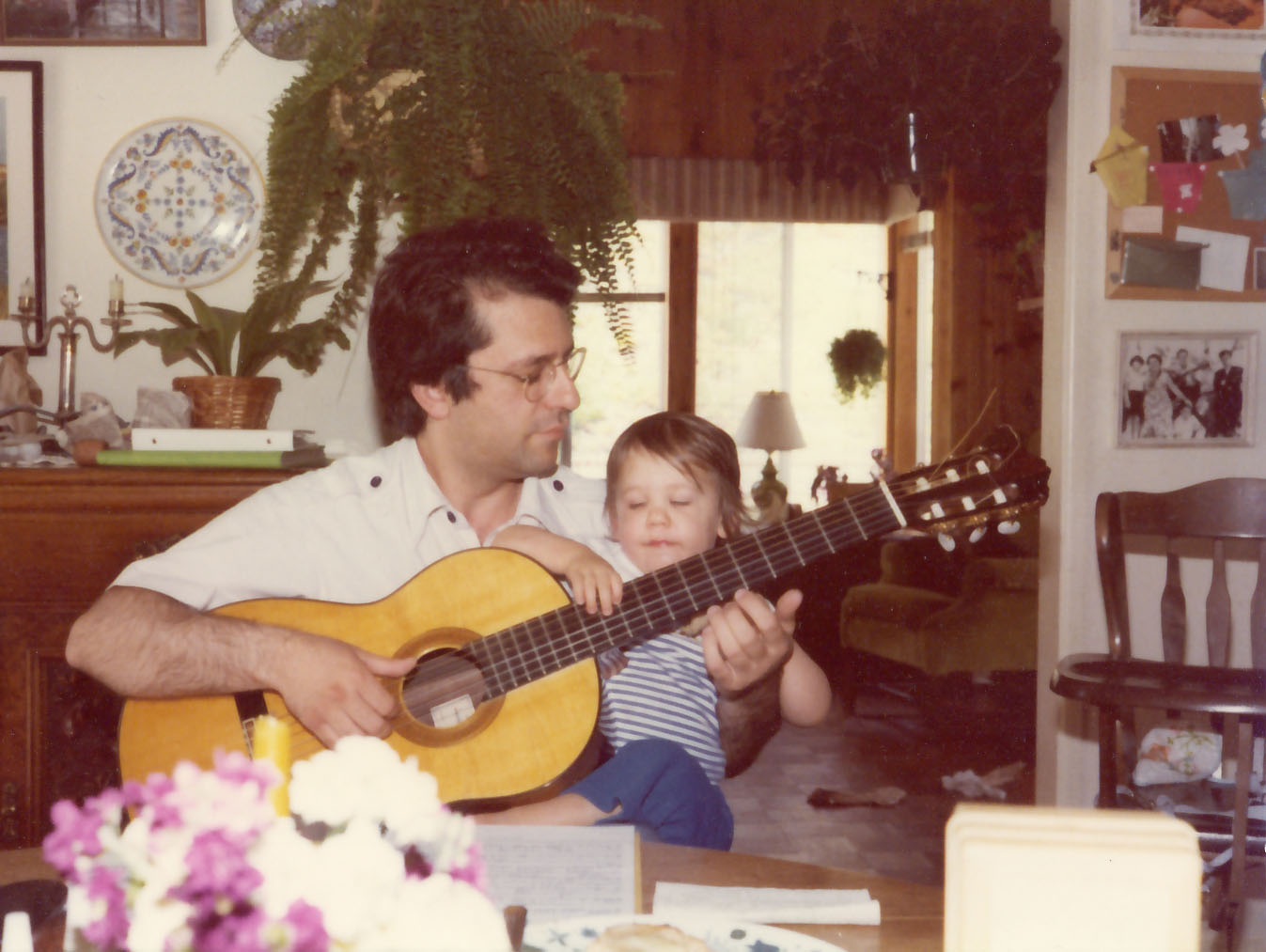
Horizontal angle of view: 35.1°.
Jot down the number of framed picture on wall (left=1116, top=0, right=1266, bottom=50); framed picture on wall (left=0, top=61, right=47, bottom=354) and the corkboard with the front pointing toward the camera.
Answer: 3

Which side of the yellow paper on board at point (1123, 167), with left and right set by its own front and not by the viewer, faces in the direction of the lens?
front

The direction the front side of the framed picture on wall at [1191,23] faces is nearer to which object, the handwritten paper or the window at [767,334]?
the handwritten paper

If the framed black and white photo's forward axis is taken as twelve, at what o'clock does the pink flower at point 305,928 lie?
The pink flower is roughly at 12 o'clock from the framed black and white photo.

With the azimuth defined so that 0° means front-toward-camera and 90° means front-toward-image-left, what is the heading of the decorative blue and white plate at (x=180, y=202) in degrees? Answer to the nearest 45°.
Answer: approximately 0°

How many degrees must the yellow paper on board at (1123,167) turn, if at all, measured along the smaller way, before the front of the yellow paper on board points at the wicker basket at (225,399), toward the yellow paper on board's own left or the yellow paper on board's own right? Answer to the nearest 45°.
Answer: approximately 45° to the yellow paper on board's own right

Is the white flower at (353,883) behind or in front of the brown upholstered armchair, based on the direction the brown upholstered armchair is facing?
in front

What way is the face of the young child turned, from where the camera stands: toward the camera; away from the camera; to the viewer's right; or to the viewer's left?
toward the camera

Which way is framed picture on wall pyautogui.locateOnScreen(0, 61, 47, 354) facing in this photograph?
toward the camera

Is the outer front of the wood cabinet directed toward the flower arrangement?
yes

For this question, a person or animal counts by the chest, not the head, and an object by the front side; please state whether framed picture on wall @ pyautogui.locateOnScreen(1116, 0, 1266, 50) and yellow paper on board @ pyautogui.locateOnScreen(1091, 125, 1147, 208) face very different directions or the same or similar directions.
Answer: same or similar directions

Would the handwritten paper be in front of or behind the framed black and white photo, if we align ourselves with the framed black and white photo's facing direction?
in front

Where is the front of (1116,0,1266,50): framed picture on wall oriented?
toward the camera

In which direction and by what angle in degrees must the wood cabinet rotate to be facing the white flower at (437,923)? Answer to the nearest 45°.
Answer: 0° — it already faces it
